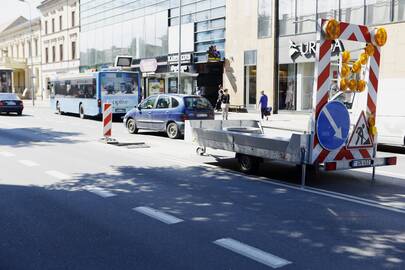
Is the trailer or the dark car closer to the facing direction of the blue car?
the dark car

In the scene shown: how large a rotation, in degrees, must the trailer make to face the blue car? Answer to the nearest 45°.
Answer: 0° — it already faces it

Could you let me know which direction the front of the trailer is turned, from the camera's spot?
facing away from the viewer and to the left of the viewer

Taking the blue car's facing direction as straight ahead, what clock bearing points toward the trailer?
The trailer is roughly at 7 o'clock from the blue car.

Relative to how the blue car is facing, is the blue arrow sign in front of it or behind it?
behind

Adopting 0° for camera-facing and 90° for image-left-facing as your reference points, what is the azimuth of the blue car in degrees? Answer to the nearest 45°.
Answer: approximately 135°

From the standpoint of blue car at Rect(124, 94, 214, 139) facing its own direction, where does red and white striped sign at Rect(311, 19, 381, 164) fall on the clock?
The red and white striped sign is roughly at 7 o'clock from the blue car.

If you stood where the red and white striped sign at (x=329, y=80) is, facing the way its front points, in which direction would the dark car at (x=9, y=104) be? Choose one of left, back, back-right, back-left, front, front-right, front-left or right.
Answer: back
